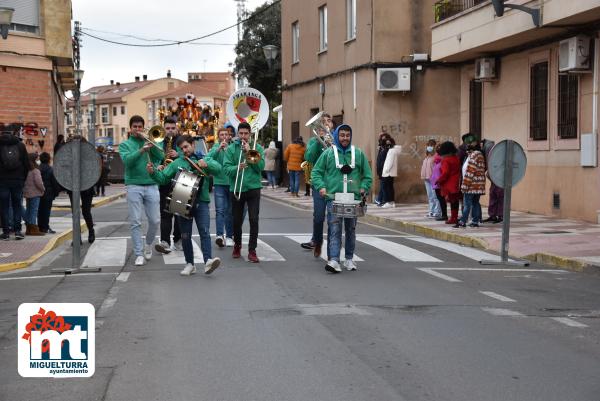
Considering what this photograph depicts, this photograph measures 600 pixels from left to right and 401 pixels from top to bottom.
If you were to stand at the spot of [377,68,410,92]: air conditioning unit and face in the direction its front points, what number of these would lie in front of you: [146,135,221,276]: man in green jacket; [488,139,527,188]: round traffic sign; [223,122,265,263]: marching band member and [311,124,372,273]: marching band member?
4

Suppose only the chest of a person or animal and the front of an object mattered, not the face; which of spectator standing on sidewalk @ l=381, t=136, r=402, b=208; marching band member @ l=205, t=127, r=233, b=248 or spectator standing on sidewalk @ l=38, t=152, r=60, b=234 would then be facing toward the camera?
the marching band member

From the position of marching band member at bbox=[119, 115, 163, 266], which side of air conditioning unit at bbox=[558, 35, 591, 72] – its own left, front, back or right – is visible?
front

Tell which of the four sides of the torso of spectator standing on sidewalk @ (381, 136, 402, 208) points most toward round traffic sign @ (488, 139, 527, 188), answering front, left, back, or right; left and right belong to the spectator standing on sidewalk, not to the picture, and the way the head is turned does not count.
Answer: left

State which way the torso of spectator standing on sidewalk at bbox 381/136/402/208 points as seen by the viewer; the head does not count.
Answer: to the viewer's left

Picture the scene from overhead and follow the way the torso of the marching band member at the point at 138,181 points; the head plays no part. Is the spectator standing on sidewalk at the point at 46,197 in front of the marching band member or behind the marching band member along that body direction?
behind

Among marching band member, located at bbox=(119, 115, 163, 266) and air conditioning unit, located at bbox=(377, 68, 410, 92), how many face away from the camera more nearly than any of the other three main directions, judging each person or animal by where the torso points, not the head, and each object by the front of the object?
0

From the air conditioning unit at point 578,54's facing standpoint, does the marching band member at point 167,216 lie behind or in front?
in front

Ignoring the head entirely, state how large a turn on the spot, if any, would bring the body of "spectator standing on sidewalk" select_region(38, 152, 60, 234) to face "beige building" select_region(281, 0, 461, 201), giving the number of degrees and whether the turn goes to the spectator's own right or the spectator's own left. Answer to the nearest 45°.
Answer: approximately 45° to the spectator's own left

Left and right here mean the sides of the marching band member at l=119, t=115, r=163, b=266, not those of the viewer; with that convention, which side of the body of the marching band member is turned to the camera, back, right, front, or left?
front

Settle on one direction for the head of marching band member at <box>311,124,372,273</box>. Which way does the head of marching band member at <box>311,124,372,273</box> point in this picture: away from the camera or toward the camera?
toward the camera

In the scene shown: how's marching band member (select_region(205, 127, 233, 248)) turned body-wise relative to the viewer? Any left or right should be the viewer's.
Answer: facing the viewer

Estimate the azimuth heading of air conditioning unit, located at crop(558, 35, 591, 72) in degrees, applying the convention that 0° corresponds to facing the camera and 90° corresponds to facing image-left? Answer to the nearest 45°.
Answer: approximately 45°

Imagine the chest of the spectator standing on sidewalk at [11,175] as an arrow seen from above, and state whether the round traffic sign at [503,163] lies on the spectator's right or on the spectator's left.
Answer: on the spectator's right
